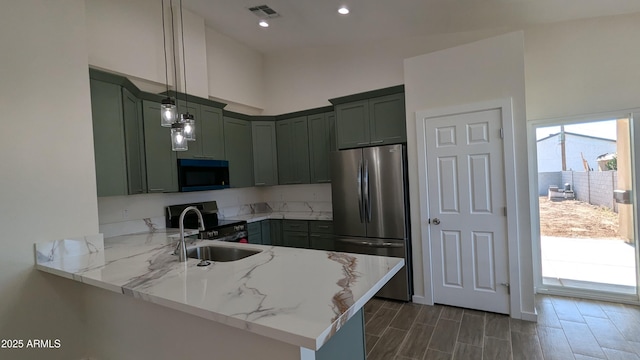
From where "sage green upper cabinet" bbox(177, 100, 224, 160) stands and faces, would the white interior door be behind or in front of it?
in front

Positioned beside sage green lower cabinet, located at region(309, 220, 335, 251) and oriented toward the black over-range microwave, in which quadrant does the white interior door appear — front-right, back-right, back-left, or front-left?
back-left

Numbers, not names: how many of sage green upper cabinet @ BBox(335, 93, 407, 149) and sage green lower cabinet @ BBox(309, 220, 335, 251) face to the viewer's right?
0

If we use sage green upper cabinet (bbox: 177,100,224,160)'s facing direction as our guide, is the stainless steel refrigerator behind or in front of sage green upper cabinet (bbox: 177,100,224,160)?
in front

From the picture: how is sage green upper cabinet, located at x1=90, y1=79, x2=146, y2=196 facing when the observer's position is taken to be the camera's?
facing the viewer and to the right of the viewer

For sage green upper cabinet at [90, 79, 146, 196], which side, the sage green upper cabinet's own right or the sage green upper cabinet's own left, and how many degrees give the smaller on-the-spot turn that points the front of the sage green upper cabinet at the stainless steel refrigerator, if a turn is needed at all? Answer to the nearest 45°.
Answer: approximately 45° to the sage green upper cabinet's own left

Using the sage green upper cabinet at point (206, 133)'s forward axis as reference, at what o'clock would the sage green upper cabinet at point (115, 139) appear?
the sage green upper cabinet at point (115, 139) is roughly at 3 o'clock from the sage green upper cabinet at point (206, 133).

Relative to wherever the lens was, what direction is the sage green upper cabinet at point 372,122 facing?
facing the viewer and to the left of the viewer

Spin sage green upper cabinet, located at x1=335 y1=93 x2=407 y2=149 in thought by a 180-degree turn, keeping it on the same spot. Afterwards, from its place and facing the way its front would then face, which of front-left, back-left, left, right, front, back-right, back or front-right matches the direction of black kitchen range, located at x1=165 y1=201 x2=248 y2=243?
back-left

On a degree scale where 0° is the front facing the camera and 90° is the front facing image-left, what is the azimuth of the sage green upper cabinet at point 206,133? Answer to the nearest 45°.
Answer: approximately 315°

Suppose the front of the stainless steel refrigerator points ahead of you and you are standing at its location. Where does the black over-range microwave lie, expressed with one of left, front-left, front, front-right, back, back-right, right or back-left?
front-right
